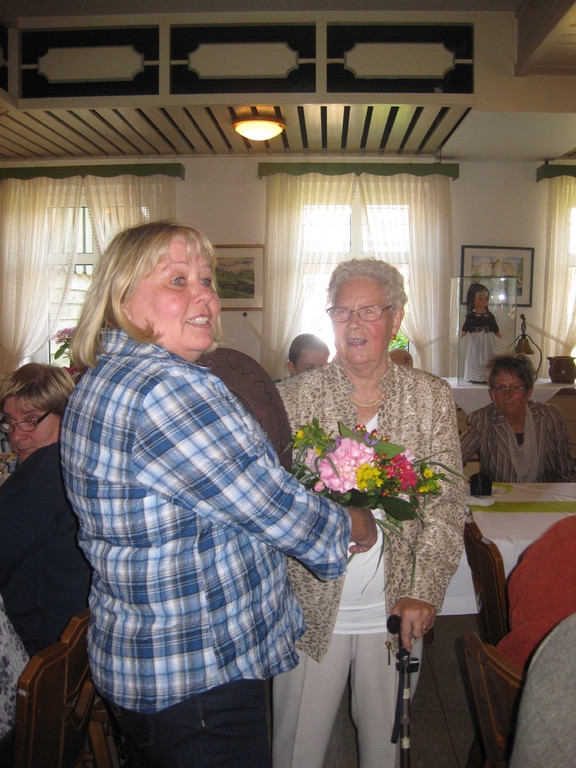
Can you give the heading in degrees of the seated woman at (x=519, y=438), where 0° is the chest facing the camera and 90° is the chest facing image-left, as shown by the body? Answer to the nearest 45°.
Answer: approximately 0°

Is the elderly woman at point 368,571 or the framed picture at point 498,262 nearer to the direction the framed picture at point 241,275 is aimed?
the elderly woman

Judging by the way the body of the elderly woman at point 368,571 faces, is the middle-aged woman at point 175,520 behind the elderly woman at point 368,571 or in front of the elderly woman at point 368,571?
in front

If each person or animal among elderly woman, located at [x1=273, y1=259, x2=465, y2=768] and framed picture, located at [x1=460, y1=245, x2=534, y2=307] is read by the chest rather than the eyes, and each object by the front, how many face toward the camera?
2

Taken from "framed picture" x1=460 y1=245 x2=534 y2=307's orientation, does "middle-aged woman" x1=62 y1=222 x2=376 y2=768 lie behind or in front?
in front

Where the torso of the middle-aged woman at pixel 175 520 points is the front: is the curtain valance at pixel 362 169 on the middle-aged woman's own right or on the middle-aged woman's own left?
on the middle-aged woman's own left
